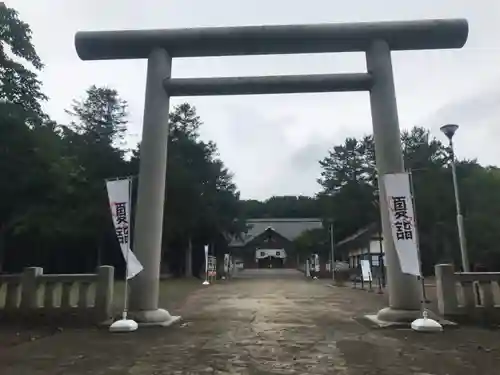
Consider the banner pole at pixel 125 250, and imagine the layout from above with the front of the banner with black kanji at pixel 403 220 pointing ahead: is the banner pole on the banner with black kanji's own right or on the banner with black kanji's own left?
on the banner with black kanji's own right

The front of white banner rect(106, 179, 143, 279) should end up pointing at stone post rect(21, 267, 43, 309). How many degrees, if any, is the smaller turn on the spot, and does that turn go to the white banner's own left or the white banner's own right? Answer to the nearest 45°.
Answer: approximately 135° to the white banner's own right

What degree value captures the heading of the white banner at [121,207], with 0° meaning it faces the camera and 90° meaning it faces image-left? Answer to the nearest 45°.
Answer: approximately 0°

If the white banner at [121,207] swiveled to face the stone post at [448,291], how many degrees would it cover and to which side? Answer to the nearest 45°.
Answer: approximately 90° to its left

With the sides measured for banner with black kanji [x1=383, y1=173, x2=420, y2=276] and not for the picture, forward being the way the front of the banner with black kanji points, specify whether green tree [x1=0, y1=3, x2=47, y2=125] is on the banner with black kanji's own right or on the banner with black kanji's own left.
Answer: on the banner with black kanji's own right

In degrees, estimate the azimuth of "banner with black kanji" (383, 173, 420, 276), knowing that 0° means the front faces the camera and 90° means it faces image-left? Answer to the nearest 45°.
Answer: approximately 0°

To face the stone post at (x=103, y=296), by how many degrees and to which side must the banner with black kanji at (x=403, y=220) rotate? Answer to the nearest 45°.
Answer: approximately 90° to its right

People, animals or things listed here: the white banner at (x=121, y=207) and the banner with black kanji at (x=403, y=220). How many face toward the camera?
2

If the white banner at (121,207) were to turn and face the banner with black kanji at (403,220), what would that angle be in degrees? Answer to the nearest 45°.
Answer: approximately 90° to its left
